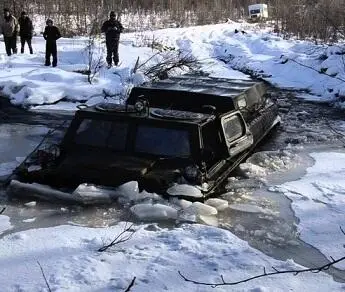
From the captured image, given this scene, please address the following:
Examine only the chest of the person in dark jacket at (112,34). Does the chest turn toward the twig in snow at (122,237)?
yes

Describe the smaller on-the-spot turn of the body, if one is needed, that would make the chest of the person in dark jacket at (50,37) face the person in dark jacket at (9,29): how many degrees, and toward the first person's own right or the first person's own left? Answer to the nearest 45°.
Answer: approximately 135° to the first person's own right

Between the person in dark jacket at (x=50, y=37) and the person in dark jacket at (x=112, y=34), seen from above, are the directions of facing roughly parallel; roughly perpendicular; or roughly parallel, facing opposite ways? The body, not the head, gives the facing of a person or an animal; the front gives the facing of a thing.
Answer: roughly parallel

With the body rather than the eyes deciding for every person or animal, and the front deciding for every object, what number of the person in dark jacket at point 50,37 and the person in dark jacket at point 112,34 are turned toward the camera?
2

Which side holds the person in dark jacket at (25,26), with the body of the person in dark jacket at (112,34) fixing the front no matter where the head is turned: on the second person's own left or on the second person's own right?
on the second person's own right

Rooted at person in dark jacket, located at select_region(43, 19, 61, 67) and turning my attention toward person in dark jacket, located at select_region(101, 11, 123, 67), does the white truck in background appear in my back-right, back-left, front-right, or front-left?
front-left

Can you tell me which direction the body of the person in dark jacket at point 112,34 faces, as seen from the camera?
toward the camera

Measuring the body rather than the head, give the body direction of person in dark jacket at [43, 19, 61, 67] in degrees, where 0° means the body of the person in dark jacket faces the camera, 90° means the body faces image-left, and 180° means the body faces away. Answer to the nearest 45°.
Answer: approximately 0°

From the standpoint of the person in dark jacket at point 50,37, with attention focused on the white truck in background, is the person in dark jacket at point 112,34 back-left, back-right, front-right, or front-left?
front-right
